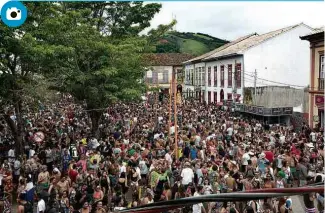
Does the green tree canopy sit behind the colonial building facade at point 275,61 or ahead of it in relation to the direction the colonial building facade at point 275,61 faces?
ahead

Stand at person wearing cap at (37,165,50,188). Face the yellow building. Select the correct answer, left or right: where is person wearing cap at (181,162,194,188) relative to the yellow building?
right

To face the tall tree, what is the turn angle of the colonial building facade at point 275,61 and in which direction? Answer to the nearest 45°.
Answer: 0° — it already faces it

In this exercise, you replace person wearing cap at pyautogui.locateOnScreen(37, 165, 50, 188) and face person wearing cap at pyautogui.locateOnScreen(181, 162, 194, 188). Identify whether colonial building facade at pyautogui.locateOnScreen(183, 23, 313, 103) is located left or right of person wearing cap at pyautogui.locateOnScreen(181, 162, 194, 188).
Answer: left

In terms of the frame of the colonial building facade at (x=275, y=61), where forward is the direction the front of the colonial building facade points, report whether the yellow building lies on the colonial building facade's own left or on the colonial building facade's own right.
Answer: on the colonial building facade's own left

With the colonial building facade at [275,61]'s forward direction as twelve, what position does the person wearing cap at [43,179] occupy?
The person wearing cap is roughly at 11 o'clock from the colonial building facade.

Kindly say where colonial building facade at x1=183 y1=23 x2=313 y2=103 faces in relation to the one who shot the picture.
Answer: facing the viewer and to the left of the viewer

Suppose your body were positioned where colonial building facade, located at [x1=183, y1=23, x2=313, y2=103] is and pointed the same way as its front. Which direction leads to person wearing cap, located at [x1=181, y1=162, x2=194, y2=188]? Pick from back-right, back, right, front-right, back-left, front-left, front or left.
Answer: front-left
